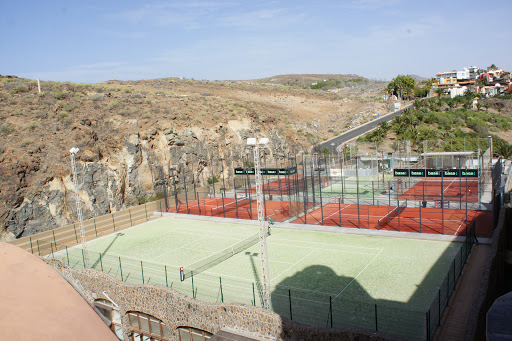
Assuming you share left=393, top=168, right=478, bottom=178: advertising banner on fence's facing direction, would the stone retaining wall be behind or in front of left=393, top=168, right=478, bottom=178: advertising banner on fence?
in front

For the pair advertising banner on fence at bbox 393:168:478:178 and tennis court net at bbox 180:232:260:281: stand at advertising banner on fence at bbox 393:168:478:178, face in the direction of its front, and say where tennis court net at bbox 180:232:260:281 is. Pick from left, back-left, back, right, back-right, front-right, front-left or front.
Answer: front-right

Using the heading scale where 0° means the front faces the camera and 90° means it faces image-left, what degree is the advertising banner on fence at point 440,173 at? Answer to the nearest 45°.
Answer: approximately 0°
